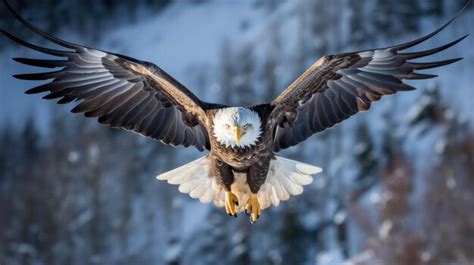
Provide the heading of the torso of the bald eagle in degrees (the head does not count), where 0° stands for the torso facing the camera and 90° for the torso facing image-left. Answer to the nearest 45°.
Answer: approximately 0°
